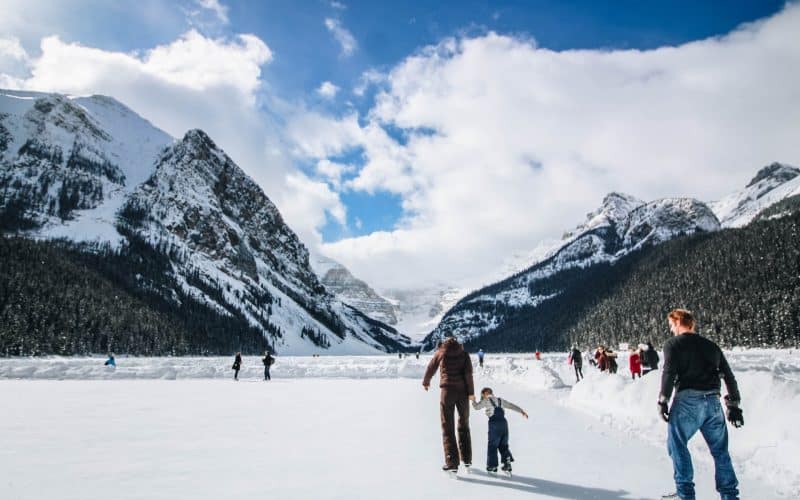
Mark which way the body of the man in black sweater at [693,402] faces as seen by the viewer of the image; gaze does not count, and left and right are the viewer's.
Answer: facing away from the viewer and to the left of the viewer
